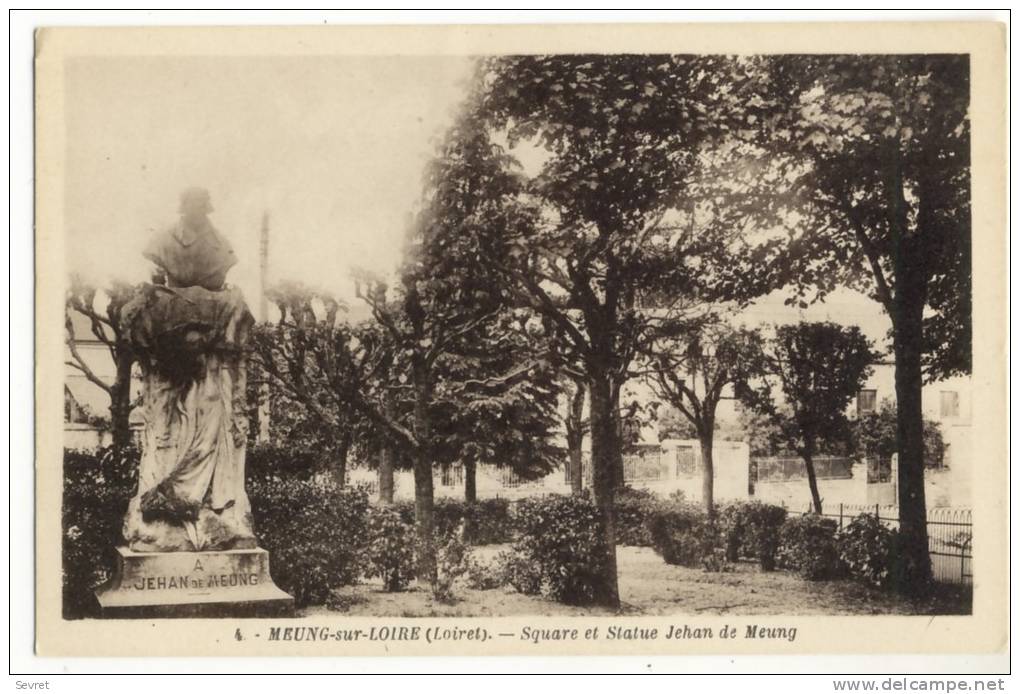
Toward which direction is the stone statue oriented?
toward the camera

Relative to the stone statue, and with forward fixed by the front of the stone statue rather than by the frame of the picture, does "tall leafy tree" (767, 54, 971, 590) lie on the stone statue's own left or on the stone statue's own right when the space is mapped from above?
on the stone statue's own left

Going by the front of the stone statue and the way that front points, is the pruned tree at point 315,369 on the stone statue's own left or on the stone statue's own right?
on the stone statue's own left

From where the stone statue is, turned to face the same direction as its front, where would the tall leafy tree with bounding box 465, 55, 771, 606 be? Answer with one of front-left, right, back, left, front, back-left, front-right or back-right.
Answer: left
